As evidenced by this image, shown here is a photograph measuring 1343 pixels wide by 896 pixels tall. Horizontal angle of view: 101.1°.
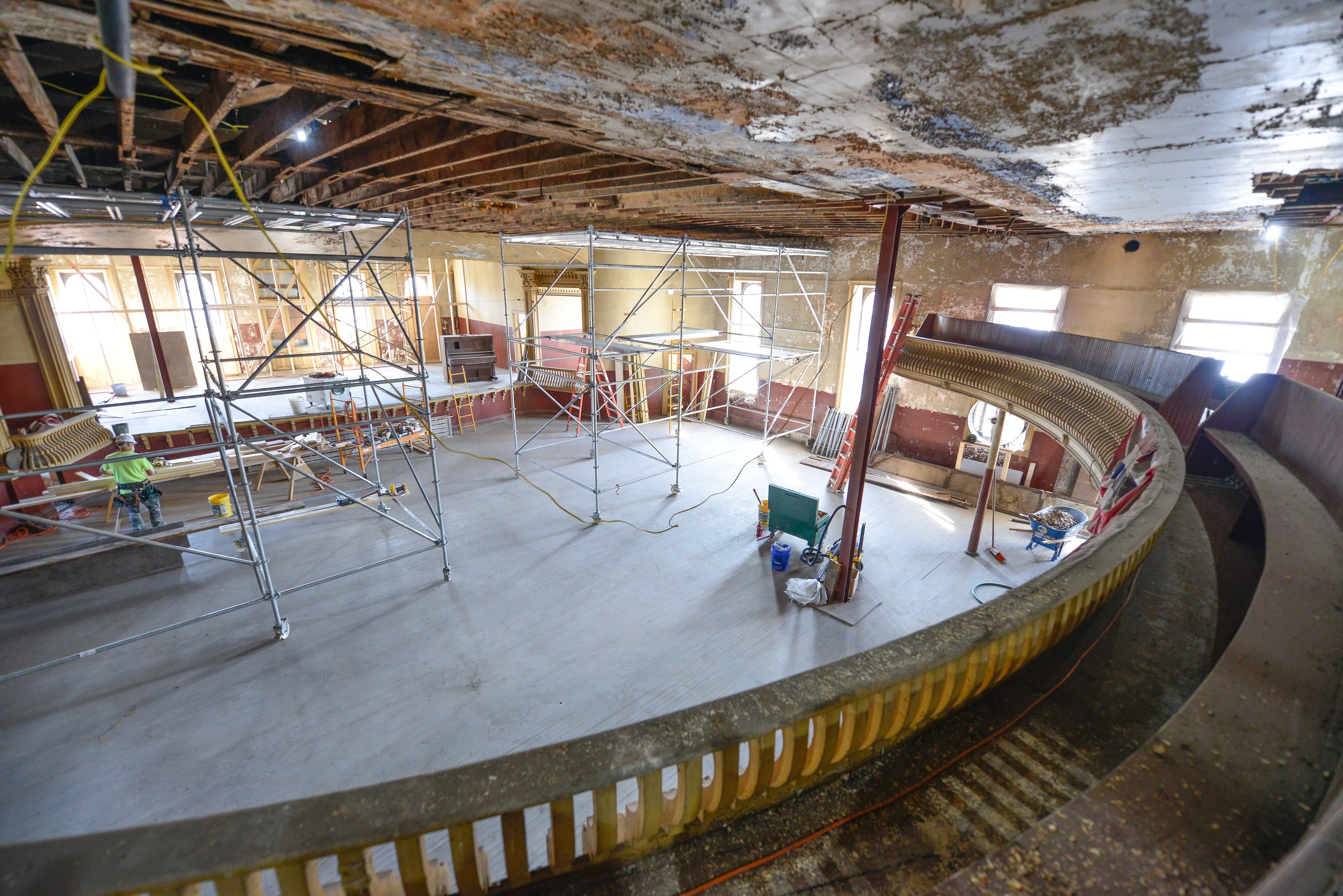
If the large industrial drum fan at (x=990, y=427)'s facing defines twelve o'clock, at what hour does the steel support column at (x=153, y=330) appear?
The steel support column is roughly at 2 o'clock from the large industrial drum fan.

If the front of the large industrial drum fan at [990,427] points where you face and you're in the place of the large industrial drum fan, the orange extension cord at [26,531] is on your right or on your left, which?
on your right

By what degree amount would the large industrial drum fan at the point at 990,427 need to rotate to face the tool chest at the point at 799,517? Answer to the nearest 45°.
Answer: approximately 45° to its right

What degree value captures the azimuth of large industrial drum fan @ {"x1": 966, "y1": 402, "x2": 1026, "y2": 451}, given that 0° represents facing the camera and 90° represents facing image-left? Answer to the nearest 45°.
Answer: approximately 0°

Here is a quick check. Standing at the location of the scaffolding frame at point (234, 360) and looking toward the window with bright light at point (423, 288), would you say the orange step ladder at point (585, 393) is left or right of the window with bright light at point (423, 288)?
right

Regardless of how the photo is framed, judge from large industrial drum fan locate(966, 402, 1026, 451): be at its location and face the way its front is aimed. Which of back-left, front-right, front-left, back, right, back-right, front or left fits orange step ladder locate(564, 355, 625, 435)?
right

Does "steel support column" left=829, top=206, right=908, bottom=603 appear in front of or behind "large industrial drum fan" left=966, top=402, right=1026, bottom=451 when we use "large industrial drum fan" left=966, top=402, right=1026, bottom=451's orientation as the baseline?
in front

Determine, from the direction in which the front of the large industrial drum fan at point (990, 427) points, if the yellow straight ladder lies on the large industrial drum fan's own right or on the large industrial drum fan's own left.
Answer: on the large industrial drum fan's own right

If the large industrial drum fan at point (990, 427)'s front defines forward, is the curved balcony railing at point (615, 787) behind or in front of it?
in front
